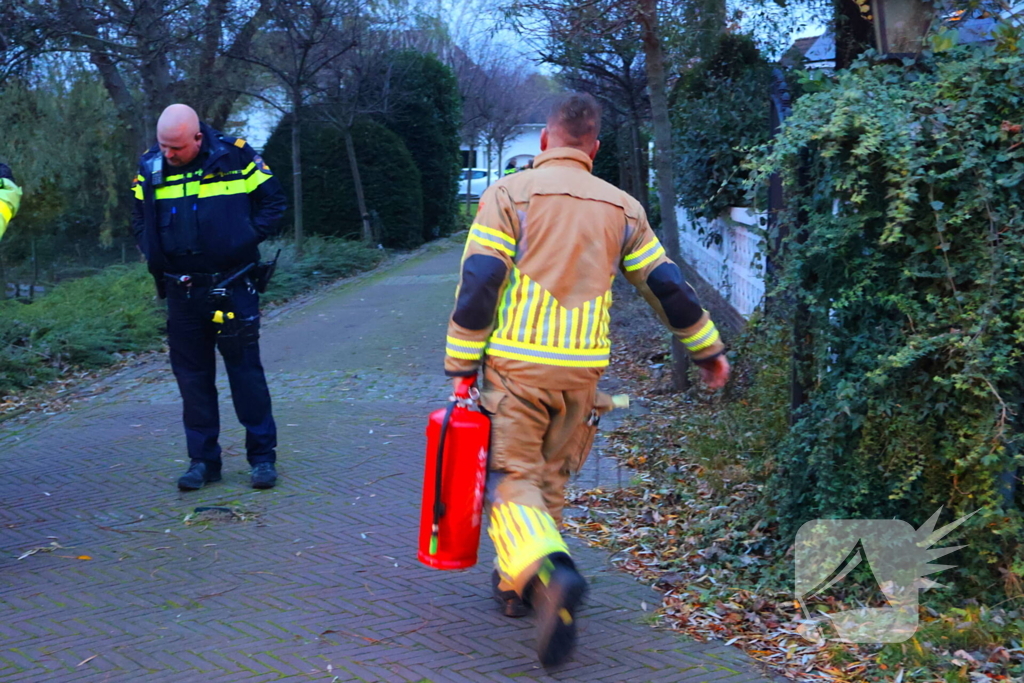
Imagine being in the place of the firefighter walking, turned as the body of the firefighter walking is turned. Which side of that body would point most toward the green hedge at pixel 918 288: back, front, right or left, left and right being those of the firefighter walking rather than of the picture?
right

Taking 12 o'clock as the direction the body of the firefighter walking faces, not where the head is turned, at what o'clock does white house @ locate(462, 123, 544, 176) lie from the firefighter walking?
The white house is roughly at 12 o'clock from the firefighter walking.

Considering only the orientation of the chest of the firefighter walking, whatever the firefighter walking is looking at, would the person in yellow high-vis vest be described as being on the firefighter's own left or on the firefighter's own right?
on the firefighter's own left

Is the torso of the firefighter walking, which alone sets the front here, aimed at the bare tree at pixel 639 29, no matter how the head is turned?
yes

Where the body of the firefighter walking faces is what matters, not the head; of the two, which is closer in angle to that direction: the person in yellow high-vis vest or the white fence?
the white fence

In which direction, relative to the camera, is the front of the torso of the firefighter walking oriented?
away from the camera

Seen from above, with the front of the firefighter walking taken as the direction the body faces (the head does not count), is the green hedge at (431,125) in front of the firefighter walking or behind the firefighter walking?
in front

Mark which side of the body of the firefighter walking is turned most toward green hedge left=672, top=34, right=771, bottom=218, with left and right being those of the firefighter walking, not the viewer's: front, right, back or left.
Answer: front

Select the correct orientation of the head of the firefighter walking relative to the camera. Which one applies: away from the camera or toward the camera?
away from the camera

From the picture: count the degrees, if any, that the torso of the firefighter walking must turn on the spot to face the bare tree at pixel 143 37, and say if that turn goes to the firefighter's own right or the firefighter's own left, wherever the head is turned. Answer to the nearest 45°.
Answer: approximately 45° to the firefighter's own left

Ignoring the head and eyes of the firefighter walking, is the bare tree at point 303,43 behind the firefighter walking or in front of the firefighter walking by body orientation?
in front

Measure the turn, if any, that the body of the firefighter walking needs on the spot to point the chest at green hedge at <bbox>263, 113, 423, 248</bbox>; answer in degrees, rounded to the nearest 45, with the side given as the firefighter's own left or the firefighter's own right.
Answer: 0° — they already face it
